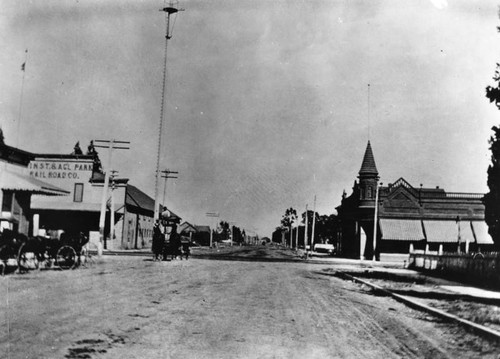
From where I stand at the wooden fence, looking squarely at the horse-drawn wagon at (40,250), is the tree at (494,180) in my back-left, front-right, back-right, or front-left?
back-right
